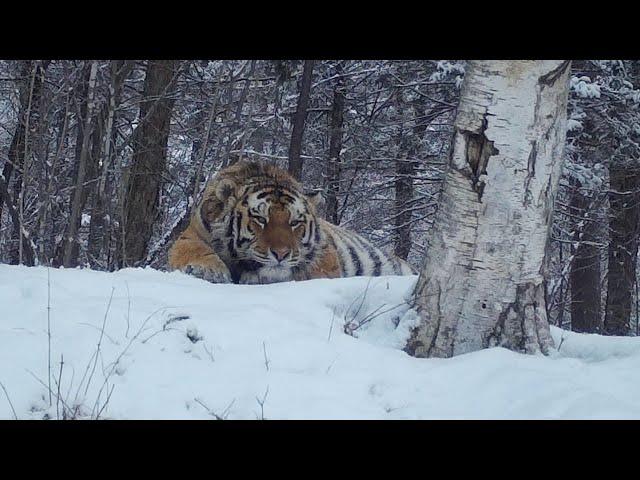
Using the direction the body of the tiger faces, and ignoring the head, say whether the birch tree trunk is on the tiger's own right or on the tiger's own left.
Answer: on the tiger's own left

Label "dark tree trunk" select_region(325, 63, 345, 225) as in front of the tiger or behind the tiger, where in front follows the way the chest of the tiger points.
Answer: behind

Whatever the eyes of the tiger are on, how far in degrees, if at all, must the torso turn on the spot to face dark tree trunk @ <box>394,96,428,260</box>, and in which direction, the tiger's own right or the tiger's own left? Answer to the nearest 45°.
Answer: approximately 135° to the tiger's own right

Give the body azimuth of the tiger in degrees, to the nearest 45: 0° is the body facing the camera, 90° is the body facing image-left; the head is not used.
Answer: approximately 45°

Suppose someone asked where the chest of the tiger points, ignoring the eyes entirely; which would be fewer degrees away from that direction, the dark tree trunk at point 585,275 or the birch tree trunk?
the birch tree trunk

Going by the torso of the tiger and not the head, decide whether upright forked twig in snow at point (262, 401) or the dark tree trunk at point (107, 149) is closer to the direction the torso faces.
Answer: the upright forked twig in snow

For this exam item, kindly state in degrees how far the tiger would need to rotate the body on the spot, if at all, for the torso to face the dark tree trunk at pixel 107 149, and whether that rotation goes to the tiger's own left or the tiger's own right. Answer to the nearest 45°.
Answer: approximately 90° to the tiger's own right

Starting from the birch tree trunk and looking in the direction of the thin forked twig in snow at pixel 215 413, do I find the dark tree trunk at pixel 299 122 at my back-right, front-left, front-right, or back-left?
back-right

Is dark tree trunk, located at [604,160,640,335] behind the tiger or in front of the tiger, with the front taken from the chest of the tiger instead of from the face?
behind

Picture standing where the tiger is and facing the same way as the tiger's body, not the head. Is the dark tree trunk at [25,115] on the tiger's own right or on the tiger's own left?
on the tiger's own right

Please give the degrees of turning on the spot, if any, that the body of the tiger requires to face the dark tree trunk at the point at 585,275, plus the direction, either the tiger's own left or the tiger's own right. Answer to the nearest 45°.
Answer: approximately 180°
